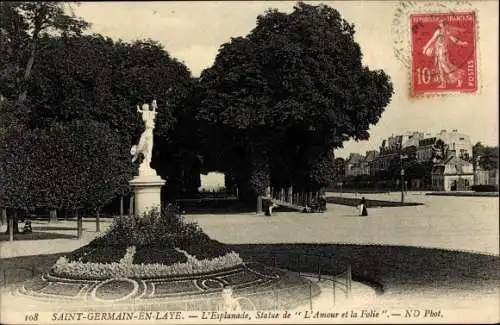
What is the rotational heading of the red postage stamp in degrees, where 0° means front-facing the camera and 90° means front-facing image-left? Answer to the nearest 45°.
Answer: approximately 0°
